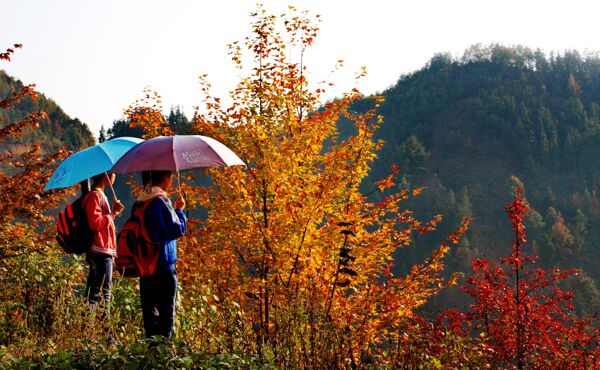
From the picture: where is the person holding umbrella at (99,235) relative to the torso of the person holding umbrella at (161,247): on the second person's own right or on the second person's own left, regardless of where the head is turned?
on the second person's own left

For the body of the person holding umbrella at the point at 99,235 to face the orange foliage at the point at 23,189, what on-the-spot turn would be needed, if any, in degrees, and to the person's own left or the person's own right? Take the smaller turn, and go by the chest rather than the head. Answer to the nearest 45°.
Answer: approximately 90° to the person's own left

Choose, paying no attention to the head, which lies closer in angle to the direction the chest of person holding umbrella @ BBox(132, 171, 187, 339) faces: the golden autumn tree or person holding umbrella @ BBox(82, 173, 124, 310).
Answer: the golden autumn tree

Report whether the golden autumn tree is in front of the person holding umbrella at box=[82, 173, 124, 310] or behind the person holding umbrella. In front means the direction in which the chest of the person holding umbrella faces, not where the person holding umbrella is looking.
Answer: in front

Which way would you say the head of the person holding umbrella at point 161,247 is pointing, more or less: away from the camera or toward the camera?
away from the camera

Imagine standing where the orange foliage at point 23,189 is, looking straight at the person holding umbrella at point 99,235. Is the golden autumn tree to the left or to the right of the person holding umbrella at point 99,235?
left

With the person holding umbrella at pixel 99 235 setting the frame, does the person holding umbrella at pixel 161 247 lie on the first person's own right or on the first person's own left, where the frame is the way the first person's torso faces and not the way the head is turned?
on the first person's own right

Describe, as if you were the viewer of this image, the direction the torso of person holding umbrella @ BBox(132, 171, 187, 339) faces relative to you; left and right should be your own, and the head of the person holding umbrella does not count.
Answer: facing to the right of the viewer
